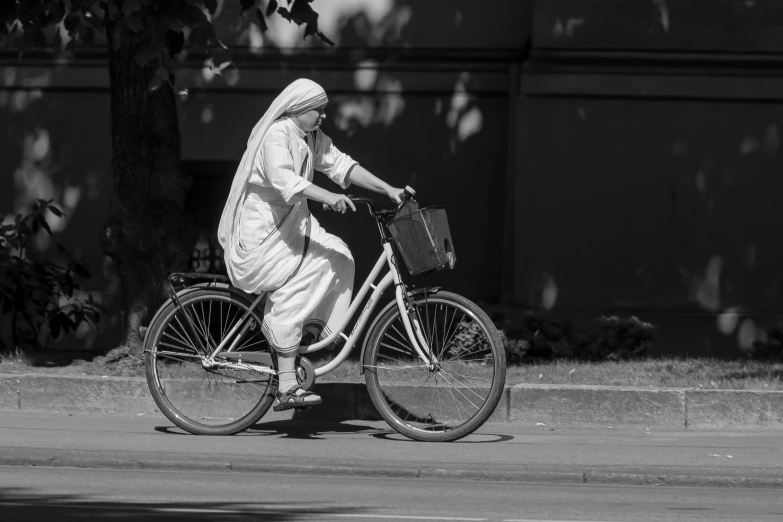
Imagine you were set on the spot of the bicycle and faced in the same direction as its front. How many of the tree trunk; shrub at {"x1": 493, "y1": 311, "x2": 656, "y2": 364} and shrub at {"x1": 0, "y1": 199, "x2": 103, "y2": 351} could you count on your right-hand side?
0

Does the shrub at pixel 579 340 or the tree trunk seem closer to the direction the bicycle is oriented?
the shrub

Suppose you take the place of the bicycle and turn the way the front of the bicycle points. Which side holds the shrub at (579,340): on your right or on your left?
on your left

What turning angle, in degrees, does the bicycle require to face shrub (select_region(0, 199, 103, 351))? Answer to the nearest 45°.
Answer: approximately 135° to its left

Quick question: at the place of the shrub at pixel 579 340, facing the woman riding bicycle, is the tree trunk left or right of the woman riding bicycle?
right

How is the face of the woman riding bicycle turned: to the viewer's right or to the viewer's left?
to the viewer's right

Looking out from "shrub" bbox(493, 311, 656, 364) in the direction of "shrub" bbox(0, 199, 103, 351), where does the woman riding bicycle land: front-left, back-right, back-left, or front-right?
front-left

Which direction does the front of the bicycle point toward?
to the viewer's right

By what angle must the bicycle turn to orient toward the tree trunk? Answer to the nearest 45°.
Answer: approximately 135° to its left
